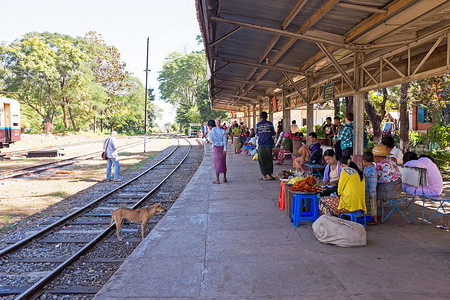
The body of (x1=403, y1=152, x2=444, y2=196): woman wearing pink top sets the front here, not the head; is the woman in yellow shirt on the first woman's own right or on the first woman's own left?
on the first woman's own left

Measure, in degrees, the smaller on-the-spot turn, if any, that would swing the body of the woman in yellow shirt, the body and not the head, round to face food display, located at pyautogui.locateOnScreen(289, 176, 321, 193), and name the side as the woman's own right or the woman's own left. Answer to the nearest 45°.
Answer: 0° — they already face it

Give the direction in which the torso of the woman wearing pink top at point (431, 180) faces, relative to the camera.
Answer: to the viewer's left

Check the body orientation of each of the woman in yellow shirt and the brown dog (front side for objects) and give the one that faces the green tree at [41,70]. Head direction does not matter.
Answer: the woman in yellow shirt

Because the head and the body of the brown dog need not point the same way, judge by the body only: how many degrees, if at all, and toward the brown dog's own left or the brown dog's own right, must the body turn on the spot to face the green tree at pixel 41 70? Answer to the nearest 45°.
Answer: approximately 90° to the brown dog's own left

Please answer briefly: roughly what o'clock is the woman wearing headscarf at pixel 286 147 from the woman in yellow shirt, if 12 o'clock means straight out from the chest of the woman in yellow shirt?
The woman wearing headscarf is roughly at 1 o'clock from the woman in yellow shirt.
